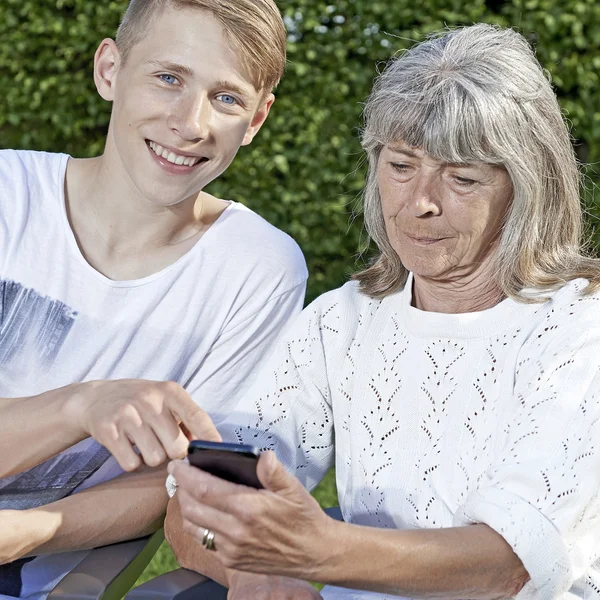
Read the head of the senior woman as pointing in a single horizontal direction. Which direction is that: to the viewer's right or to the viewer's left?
to the viewer's left

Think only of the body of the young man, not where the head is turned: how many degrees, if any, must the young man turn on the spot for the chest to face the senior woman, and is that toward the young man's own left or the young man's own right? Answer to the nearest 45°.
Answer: approximately 45° to the young man's own left

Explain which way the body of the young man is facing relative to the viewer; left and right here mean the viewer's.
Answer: facing the viewer
